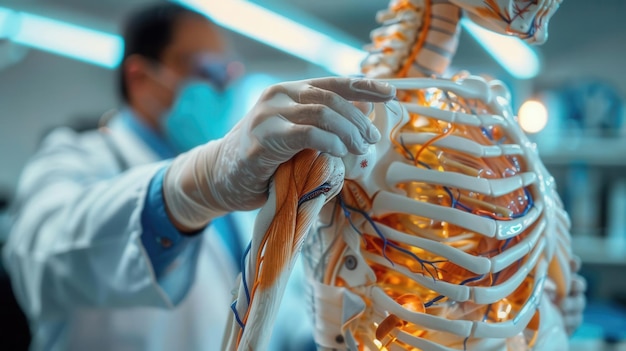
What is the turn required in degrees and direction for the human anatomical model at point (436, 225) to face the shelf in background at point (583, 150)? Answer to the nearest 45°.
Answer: approximately 135° to its left

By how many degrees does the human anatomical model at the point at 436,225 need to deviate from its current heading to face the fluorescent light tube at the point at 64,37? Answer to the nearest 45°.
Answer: approximately 180°

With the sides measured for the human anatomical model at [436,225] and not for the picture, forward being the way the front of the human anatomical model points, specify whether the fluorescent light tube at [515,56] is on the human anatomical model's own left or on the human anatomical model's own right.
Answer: on the human anatomical model's own left

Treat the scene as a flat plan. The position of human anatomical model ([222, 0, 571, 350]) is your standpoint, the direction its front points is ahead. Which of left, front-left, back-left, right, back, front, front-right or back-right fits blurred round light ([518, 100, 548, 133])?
back-left

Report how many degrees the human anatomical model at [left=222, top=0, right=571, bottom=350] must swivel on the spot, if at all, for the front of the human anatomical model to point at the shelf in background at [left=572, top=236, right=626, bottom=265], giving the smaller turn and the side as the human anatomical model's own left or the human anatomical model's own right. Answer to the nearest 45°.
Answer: approximately 90° to the human anatomical model's own left

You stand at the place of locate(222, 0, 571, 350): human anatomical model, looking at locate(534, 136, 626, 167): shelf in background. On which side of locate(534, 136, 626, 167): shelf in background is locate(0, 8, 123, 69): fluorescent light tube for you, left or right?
left

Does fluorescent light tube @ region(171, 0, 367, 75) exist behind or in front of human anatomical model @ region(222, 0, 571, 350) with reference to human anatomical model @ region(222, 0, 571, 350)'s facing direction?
behind

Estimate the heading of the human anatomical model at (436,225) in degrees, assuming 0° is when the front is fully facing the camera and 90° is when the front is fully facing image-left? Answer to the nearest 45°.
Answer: approximately 315°
